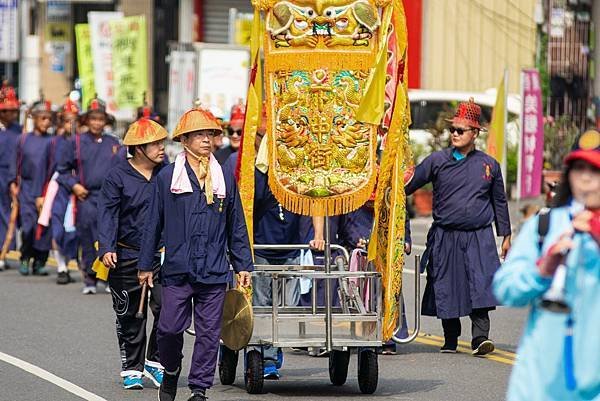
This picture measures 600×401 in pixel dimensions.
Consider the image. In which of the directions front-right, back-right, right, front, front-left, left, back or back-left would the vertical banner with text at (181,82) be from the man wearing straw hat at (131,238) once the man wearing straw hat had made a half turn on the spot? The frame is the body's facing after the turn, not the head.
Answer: front-right

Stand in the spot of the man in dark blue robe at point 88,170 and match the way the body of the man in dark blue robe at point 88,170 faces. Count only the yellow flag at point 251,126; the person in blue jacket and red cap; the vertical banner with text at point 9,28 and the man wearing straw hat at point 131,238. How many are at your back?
1

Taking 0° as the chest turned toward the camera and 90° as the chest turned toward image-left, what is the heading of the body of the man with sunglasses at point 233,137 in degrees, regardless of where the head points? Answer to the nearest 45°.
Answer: approximately 0°

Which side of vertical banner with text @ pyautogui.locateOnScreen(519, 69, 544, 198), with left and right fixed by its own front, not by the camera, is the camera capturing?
front

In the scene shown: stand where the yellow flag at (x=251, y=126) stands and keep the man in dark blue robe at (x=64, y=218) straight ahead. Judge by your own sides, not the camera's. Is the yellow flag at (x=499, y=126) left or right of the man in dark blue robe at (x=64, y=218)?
right

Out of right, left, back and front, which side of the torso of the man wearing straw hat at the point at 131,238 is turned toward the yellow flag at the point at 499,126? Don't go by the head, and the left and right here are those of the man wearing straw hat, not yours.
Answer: left

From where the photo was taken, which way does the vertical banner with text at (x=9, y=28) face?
toward the camera

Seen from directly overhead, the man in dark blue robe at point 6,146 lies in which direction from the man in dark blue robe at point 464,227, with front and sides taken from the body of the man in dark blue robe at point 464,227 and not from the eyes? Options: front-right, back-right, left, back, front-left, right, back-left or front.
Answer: back-right

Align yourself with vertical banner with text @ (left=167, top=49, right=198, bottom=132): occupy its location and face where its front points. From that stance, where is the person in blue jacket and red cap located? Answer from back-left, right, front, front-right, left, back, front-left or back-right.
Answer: front

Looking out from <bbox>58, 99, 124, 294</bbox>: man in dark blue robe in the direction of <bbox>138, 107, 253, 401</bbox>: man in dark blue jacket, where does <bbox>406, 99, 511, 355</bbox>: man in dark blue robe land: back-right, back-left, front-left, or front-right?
front-left
